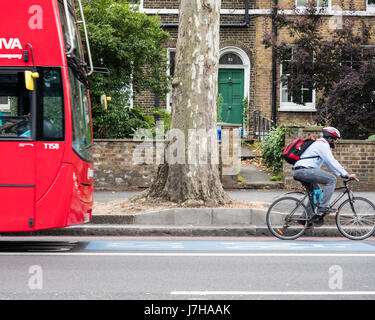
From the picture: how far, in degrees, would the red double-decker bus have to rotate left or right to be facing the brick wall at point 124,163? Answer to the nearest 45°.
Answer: approximately 90° to its left

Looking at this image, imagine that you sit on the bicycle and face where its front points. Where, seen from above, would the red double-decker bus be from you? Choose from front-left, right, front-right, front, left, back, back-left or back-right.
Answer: back-right

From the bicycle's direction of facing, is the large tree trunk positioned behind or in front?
behind

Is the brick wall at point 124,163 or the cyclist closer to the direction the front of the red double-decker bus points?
the cyclist

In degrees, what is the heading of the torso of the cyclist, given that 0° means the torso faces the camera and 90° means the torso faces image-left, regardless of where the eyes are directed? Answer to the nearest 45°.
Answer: approximately 270°

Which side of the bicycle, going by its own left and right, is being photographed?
right

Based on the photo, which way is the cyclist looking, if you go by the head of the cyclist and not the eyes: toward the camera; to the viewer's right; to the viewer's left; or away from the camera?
to the viewer's right

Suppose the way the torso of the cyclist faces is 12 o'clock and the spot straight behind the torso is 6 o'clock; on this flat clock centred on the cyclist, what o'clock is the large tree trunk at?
The large tree trunk is roughly at 7 o'clock from the cyclist.

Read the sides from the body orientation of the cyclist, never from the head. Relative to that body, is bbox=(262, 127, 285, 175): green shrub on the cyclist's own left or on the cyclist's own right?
on the cyclist's own left

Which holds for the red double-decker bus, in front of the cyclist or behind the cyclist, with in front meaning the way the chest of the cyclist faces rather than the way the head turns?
behind
